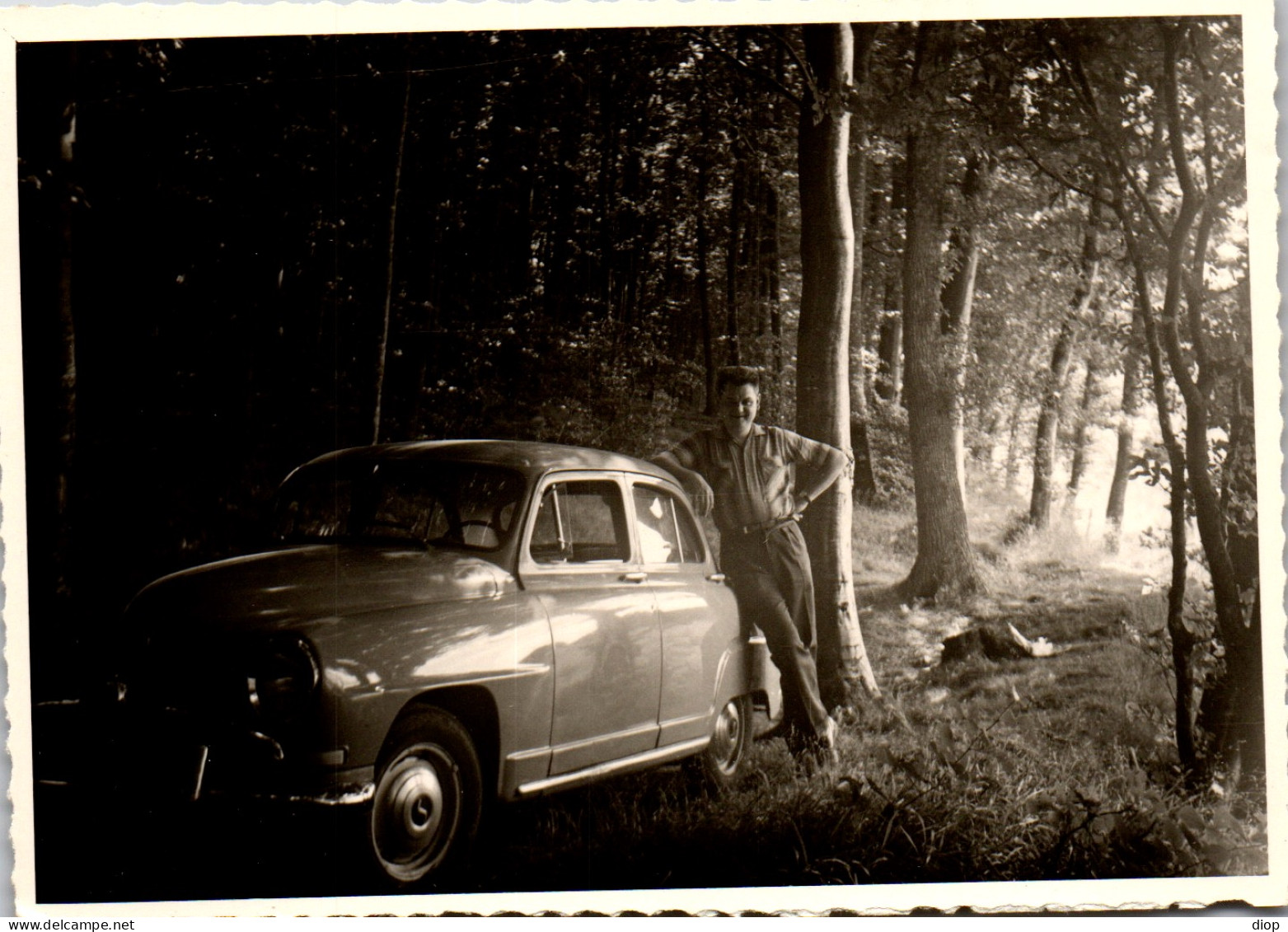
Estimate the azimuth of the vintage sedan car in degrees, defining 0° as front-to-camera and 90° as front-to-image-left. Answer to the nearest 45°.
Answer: approximately 45°

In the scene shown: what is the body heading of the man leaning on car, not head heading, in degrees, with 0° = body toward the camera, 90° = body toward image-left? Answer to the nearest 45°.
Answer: approximately 0°

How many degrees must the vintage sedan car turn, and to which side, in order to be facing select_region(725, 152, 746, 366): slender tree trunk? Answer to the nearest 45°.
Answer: approximately 180°

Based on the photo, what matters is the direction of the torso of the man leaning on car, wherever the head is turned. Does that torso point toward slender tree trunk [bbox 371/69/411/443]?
no

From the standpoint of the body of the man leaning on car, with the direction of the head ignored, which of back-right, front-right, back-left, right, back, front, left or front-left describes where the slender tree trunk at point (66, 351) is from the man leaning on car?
right

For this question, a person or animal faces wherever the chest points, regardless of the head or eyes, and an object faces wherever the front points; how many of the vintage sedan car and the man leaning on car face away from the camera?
0

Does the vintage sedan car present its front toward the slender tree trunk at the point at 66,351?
no

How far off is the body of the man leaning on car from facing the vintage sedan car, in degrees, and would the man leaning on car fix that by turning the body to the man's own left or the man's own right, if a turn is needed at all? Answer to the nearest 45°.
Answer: approximately 45° to the man's own right
